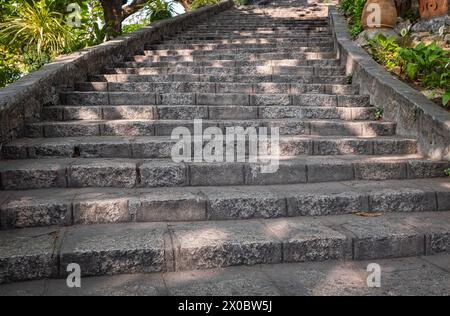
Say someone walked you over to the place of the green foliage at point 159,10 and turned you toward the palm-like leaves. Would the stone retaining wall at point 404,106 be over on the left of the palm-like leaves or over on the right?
left

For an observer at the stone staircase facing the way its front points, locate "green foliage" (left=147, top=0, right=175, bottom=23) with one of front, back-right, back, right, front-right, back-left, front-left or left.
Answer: back

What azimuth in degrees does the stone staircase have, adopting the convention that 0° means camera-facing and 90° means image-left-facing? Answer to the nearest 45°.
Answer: approximately 0°

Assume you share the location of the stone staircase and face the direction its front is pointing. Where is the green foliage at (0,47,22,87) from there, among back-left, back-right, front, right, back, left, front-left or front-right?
back-right

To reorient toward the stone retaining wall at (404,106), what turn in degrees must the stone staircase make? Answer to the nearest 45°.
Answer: approximately 135° to its left

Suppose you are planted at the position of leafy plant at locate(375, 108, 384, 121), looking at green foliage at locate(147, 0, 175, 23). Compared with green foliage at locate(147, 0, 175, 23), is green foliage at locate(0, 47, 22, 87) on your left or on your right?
left
